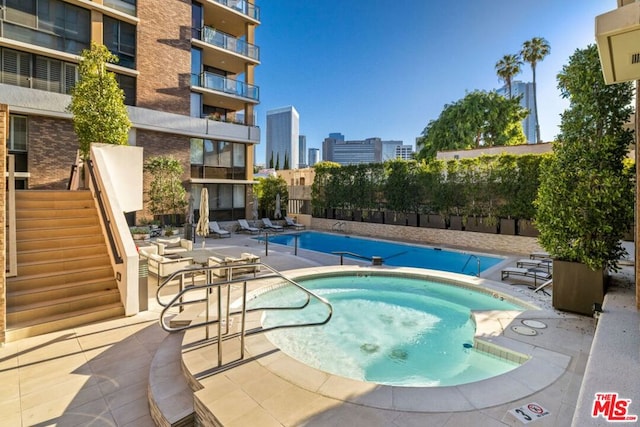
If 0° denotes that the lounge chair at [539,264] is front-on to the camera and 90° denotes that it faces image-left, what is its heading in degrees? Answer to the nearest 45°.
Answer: approximately 90°

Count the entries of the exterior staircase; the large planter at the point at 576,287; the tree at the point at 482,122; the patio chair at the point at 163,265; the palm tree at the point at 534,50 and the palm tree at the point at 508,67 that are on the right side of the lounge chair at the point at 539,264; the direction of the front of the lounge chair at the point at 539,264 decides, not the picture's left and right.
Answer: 3

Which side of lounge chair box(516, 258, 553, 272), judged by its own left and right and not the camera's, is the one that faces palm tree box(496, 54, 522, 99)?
right

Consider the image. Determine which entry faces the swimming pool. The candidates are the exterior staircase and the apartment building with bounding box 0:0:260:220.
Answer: the apartment building

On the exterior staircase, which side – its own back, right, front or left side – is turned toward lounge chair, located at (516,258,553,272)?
left

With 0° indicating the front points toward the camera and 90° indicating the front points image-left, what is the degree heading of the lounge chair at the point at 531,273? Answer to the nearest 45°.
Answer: approximately 90°
